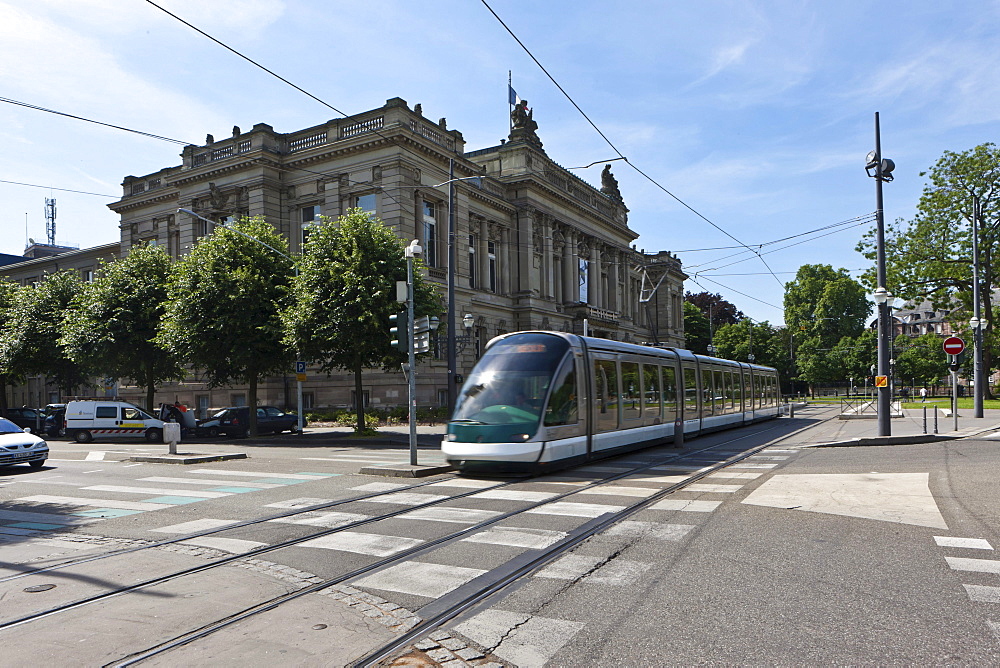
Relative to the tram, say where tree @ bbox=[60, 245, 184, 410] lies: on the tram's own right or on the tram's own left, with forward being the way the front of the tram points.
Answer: on the tram's own right

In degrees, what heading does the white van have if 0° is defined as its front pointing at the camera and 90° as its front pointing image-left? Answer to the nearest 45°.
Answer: approximately 270°

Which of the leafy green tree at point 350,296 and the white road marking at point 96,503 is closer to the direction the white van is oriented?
the leafy green tree

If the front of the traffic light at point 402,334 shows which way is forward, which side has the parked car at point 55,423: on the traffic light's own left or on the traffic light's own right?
on the traffic light's own right

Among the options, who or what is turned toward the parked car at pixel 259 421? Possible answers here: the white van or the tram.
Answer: the white van

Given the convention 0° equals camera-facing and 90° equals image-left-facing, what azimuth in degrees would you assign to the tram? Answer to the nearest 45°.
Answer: approximately 45°

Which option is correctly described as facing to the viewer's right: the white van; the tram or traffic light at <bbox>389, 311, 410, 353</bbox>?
the white van

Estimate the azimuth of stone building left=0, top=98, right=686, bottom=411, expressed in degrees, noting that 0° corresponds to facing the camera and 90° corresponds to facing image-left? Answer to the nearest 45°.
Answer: approximately 315°

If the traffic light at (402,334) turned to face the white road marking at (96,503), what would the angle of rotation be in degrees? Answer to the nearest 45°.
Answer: approximately 45° to its left

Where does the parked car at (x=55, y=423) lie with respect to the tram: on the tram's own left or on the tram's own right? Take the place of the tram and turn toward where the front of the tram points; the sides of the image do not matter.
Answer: on the tram's own right

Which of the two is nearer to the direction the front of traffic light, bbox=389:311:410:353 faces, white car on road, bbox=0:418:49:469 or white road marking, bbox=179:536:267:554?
the white car on road
